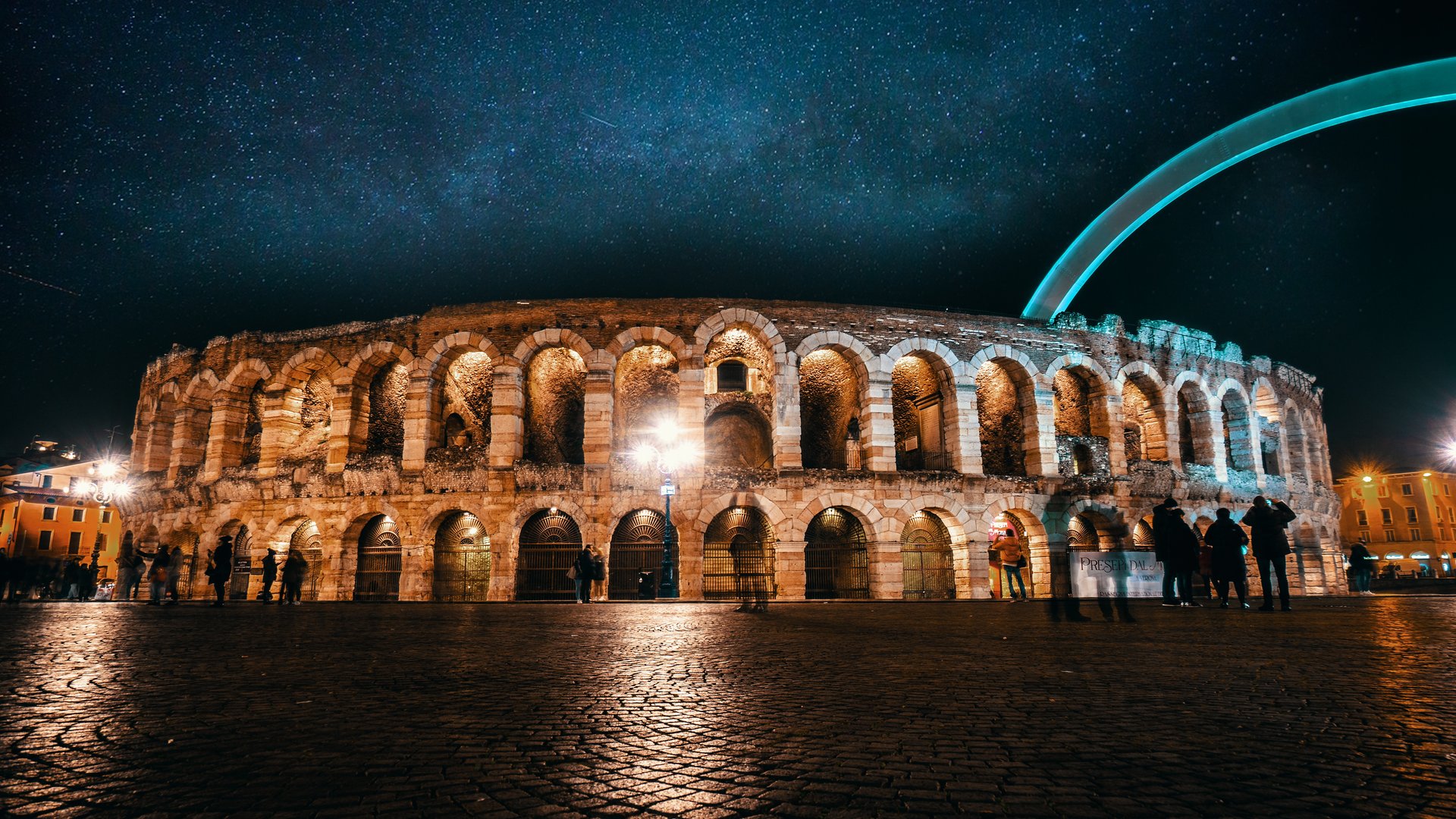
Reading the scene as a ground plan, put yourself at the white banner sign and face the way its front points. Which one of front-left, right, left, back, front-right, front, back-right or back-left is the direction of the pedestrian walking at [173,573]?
right

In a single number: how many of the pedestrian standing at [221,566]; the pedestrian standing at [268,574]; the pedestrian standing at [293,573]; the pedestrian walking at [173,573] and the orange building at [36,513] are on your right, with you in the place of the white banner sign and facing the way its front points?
5

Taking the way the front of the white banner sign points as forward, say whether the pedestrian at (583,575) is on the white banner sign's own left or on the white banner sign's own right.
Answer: on the white banner sign's own right

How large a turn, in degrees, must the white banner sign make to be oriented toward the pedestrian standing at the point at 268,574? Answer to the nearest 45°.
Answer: approximately 90° to its right

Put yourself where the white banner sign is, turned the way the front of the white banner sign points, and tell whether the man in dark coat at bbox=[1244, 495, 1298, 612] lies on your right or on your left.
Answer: on your left

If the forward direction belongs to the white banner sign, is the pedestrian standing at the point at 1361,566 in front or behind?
behind

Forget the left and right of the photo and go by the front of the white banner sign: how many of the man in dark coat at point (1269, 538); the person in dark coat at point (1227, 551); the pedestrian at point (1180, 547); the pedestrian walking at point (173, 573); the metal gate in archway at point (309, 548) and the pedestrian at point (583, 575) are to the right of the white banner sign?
3

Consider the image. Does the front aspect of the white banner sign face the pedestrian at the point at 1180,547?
no

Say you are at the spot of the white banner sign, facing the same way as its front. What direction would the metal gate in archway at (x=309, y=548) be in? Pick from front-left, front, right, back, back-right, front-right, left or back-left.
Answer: right

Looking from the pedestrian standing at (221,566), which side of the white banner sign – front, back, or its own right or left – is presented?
right

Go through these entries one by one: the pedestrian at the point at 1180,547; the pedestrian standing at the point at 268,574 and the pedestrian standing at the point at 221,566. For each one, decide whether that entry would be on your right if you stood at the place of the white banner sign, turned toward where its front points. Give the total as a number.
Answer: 2

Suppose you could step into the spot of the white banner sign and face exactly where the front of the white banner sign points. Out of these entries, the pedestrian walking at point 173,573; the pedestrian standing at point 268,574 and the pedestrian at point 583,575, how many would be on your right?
3

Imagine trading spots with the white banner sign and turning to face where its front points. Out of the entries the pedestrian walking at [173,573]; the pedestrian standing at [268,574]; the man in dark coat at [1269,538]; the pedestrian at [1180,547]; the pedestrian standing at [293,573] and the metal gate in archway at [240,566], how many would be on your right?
4

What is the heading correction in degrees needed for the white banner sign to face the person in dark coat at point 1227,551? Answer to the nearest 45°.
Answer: approximately 90° to its left

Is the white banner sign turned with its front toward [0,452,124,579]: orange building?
no

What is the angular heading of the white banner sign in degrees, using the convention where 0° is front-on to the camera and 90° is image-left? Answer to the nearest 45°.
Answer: approximately 0°

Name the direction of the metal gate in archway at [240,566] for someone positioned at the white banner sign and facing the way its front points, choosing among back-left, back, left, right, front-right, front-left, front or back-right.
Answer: right
